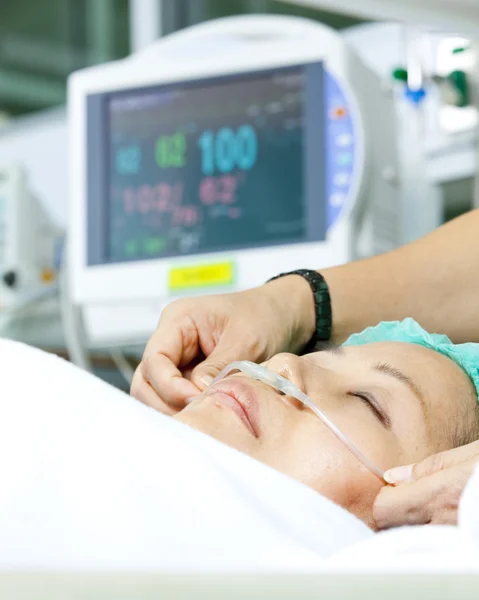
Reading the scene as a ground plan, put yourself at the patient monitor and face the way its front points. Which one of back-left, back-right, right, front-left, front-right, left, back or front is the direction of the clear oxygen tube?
front-left

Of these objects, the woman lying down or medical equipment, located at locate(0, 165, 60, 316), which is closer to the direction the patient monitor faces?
the woman lying down

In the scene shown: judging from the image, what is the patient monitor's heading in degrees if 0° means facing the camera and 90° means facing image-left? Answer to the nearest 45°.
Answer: approximately 45°

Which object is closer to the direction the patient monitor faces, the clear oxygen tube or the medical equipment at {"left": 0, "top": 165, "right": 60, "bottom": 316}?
the clear oxygen tube

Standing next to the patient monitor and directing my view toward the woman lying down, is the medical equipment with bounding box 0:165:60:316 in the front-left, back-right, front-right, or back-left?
back-right

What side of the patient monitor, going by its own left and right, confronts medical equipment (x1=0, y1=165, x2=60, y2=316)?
right
